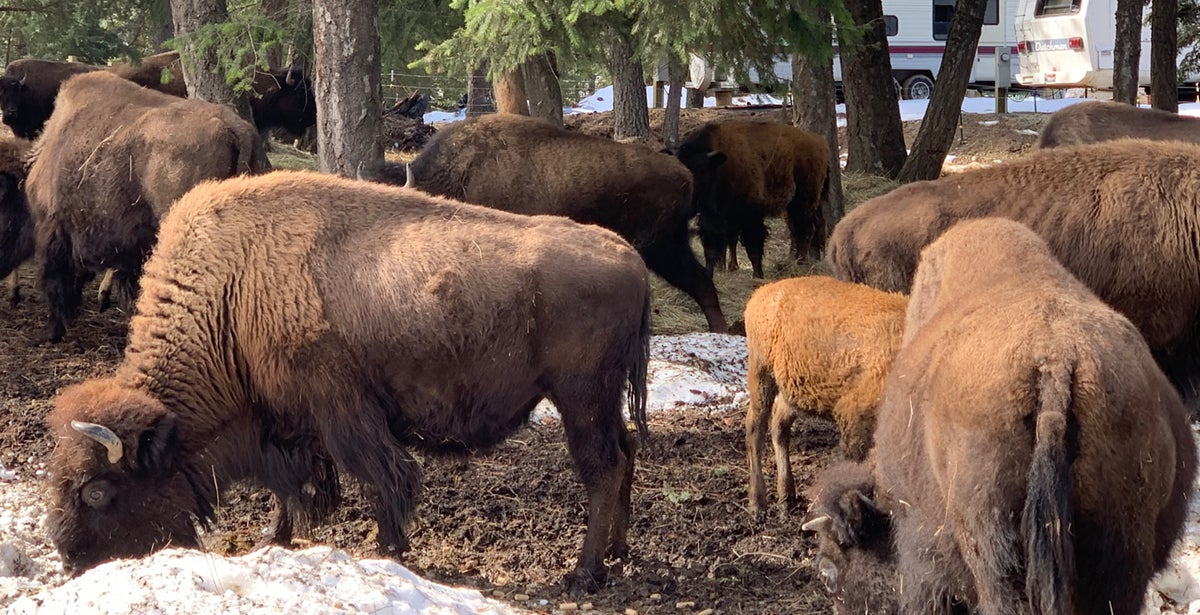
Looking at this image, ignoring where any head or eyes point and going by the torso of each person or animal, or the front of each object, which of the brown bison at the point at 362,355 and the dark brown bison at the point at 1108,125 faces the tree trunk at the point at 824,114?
the dark brown bison

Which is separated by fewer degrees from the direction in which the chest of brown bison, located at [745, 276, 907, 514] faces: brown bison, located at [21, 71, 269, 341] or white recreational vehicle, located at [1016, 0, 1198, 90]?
the white recreational vehicle

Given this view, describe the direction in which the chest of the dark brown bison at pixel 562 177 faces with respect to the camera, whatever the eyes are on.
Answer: to the viewer's left

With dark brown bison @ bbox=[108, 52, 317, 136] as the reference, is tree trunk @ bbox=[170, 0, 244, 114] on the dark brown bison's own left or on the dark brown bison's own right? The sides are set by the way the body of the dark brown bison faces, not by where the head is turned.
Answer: on the dark brown bison's own right

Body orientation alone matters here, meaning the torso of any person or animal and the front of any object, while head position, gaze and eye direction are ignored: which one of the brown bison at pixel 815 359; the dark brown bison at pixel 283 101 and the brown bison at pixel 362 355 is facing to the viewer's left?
the brown bison at pixel 362 355

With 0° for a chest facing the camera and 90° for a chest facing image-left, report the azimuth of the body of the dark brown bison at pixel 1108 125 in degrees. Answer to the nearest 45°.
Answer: approximately 90°

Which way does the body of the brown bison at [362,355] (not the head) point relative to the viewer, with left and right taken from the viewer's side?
facing to the left of the viewer

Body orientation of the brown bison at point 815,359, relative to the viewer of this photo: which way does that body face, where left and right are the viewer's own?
facing to the right of the viewer

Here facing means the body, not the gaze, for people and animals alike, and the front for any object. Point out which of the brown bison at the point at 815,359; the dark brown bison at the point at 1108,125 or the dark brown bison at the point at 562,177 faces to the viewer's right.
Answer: the brown bison

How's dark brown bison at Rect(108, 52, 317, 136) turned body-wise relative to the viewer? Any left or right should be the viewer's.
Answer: facing to the right of the viewer
